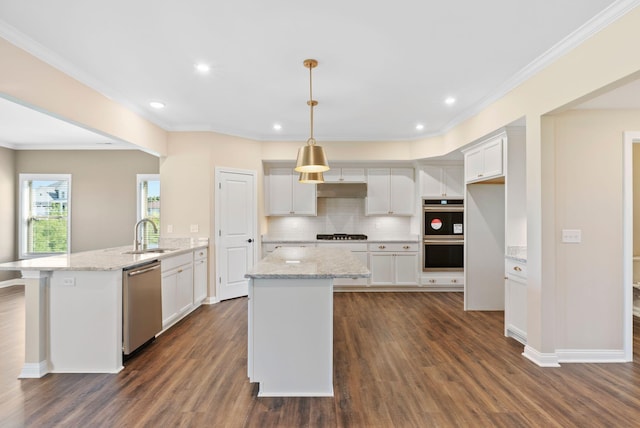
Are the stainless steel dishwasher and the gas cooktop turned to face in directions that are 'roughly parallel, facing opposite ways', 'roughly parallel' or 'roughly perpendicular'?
roughly perpendicular

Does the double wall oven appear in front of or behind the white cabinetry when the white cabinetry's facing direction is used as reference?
in front

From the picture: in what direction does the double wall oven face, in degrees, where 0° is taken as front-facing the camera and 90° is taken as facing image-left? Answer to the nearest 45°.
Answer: approximately 0°

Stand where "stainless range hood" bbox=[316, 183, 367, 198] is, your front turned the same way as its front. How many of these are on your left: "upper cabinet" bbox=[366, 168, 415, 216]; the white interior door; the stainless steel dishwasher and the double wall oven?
2

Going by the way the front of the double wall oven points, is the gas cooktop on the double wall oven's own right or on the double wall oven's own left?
on the double wall oven's own right

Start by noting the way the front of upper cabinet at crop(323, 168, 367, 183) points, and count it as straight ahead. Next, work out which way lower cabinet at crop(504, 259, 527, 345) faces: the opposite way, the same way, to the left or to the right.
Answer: to the right

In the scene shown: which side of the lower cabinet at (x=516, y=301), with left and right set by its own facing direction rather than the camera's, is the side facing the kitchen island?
front

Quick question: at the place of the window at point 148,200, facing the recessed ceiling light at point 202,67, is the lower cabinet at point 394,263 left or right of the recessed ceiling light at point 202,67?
left

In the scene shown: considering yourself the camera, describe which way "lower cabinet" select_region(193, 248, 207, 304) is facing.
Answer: facing the viewer and to the right of the viewer

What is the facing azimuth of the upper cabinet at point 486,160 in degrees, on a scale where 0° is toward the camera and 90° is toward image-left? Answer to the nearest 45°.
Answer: approximately 45°

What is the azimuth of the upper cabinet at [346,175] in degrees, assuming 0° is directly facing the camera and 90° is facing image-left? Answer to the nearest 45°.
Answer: approximately 0°

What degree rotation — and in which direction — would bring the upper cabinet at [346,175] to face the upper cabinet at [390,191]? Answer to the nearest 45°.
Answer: approximately 90° to its left

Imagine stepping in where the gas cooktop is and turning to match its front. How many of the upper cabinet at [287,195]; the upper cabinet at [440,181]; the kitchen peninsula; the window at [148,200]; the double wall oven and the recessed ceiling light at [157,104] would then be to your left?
2

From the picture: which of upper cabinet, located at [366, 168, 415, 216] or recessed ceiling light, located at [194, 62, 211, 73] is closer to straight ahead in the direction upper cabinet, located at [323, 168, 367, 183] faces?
the recessed ceiling light

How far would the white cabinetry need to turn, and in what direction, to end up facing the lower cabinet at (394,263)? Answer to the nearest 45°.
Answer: approximately 45° to its left

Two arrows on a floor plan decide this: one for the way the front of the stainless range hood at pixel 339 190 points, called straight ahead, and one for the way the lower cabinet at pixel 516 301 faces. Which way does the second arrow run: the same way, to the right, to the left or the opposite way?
to the right

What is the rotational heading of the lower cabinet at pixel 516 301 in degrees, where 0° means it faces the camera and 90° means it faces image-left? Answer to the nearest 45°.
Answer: approximately 45°
